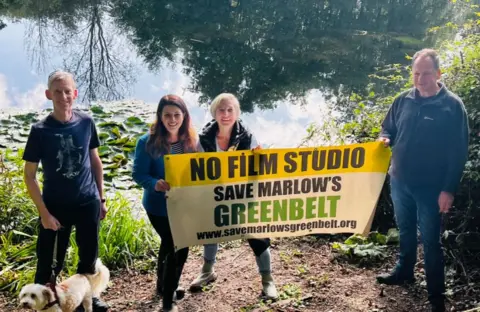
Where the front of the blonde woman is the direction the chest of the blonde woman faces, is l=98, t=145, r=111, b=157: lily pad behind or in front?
behind

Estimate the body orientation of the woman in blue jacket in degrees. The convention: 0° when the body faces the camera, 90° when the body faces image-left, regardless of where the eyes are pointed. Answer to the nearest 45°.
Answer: approximately 315°

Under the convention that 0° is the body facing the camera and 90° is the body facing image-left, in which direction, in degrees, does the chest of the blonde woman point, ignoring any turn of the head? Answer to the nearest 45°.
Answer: approximately 0°
